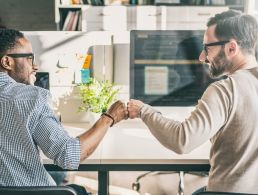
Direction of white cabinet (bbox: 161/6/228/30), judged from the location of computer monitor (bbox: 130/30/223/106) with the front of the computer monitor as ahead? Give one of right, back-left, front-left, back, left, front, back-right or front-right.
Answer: back

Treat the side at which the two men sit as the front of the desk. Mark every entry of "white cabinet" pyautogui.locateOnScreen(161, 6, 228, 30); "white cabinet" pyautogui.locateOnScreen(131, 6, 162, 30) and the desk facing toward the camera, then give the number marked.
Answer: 3

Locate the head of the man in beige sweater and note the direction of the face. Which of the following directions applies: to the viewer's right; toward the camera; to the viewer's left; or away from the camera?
to the viewer's left

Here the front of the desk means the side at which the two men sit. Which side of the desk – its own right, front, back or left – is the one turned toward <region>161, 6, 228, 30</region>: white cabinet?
back

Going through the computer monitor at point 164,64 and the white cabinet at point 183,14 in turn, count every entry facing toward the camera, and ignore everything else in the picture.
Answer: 2

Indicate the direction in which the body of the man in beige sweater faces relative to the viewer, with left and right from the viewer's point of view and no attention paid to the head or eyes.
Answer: facing away from the viewer and to the left of the viewer

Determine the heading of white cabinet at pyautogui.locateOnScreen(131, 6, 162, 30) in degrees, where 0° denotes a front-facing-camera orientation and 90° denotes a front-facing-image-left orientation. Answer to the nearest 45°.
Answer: approximately 0°

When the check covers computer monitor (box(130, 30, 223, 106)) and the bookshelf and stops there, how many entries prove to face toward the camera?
2
